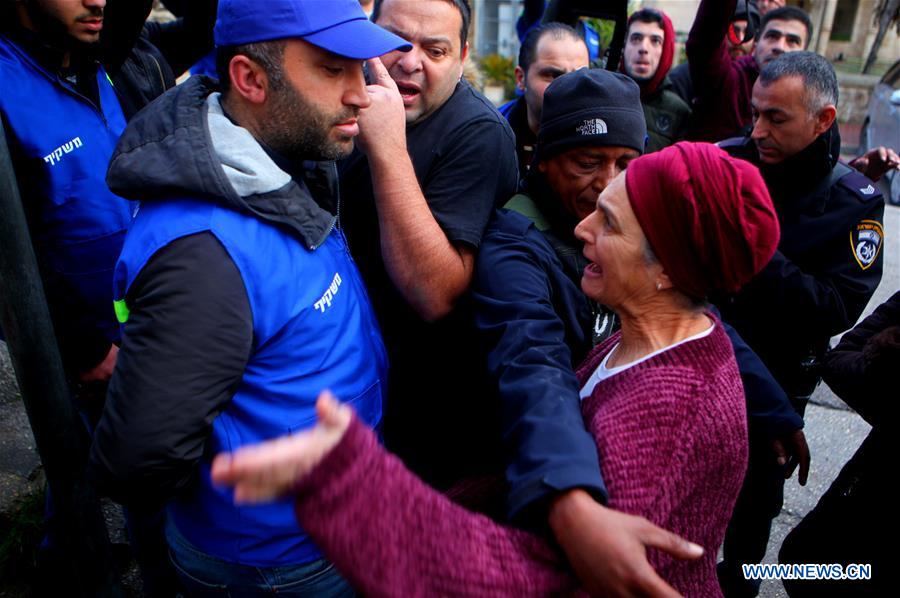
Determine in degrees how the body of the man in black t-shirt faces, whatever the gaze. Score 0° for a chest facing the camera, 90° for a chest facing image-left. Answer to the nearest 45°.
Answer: approximately 45°

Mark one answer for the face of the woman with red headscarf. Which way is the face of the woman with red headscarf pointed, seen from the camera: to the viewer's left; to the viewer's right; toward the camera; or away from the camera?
to the viewer's left

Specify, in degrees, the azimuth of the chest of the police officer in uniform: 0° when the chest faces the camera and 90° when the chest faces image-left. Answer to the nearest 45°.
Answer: approximately 45°

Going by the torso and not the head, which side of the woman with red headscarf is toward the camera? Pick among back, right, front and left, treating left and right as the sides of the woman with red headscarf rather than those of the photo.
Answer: left

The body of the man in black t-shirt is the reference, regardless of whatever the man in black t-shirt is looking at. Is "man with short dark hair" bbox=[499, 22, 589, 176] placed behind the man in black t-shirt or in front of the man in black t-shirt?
behind

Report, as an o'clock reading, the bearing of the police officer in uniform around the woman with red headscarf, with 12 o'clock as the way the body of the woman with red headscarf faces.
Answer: The police officer in uniform is roughly at 4 o'clock from the woman with red headscarf.

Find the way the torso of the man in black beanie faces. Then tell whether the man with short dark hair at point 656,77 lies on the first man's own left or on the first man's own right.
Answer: on the first man's own left

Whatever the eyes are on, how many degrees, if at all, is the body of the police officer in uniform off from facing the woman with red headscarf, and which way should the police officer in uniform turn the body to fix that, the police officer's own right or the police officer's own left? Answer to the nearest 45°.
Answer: approximately 45° to the police officer's own left

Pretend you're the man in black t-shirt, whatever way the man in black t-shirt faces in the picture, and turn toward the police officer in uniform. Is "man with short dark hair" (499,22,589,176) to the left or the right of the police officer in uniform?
left
